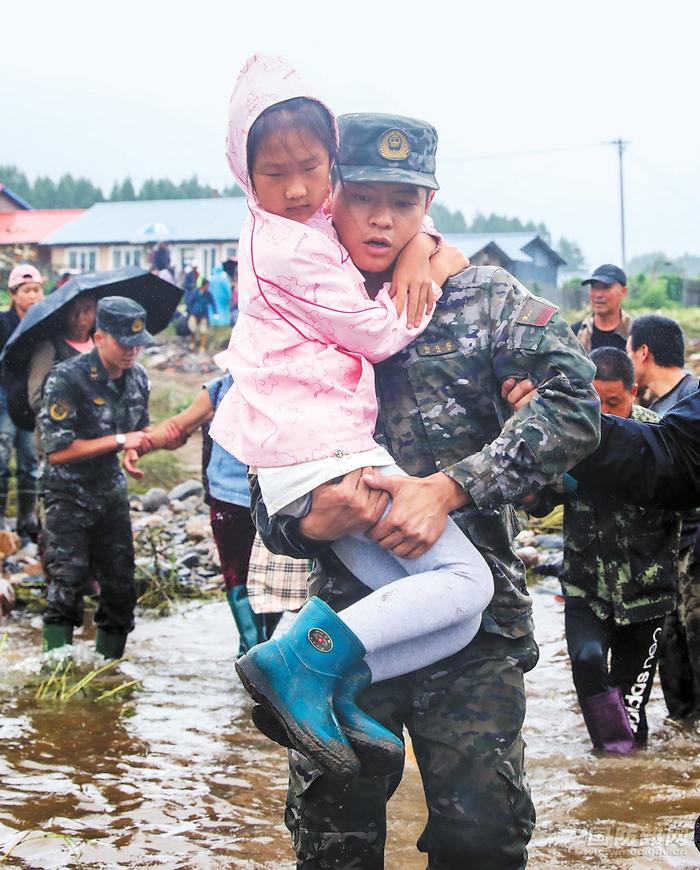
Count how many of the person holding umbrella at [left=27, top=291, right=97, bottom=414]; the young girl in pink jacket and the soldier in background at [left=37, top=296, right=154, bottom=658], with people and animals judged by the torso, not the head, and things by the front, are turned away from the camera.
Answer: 0

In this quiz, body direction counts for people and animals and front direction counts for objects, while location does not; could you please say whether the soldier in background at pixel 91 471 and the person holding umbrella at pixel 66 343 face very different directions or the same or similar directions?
same or similar directions

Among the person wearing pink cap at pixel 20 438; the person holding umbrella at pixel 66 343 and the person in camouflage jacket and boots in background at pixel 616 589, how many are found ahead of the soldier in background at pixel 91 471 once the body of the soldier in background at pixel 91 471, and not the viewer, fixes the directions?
1

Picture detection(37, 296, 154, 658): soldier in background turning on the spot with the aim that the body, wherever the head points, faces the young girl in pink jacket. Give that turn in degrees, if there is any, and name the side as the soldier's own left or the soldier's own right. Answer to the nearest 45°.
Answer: approximately 45° to the soldier's own right

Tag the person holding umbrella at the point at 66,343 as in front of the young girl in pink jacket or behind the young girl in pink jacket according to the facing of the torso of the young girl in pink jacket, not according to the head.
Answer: behind

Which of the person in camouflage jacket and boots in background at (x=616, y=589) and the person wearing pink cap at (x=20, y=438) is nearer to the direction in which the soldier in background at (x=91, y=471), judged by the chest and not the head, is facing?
the person in camouflage jacket and boots in background

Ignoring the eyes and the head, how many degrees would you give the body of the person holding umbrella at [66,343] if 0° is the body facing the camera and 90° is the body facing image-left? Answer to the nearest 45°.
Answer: approximately 315°

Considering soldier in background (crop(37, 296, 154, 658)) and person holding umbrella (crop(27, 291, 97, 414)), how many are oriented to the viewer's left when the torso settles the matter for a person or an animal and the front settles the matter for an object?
0

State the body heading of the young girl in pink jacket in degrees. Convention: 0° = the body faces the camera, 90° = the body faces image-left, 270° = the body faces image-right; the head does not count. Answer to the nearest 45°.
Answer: approximately 315°

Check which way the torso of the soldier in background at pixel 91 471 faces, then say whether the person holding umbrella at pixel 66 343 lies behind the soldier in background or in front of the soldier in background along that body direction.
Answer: behind

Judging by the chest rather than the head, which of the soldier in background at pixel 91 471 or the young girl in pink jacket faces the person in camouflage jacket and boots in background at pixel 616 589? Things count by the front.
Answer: the soldier in background at pixel 91 471

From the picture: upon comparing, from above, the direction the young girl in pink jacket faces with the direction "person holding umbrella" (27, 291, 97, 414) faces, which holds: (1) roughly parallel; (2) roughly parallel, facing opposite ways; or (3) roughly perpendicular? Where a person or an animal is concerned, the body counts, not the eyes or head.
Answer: roughly parallel

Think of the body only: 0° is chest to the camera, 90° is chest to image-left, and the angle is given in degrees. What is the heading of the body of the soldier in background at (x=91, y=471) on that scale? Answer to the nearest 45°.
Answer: approximately 315°

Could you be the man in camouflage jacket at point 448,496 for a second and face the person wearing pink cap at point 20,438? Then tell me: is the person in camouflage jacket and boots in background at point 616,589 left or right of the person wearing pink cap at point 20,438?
right

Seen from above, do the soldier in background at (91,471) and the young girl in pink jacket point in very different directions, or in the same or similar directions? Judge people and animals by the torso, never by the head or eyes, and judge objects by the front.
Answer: same or similar directions
